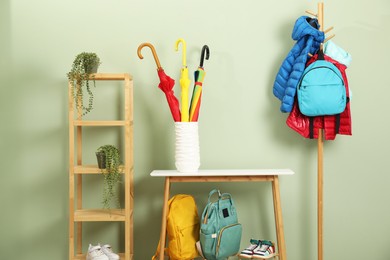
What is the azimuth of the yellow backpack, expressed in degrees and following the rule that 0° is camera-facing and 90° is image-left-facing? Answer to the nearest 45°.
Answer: approximately 315°

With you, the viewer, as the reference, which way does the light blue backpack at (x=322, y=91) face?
facing the viewer

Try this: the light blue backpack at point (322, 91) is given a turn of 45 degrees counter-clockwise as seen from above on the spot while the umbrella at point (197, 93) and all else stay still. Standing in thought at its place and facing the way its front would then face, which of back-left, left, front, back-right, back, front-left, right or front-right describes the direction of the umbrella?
back-right

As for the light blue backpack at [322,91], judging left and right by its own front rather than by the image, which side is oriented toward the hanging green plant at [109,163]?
right

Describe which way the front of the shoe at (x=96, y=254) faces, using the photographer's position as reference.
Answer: facing the viewer and to the right of the viewer

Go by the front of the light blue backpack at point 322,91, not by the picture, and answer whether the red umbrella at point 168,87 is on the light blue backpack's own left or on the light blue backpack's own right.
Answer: on the light blue backpack's own right

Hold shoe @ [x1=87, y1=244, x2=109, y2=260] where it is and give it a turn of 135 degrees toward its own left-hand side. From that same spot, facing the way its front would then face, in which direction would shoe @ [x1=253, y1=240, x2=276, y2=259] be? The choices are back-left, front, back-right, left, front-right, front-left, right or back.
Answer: right

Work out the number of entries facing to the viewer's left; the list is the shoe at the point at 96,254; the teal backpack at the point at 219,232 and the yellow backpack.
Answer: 0

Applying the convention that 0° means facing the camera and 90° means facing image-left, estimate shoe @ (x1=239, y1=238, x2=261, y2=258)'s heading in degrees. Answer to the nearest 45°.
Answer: approximately 45°

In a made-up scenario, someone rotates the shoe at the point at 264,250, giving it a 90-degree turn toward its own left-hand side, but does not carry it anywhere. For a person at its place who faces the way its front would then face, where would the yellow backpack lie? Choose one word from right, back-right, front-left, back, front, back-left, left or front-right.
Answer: back-right

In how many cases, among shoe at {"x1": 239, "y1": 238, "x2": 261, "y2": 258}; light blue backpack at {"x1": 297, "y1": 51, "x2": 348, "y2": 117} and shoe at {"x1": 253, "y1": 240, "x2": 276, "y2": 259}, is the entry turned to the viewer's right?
0

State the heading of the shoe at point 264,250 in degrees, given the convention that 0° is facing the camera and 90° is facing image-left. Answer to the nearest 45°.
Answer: approximately 45°

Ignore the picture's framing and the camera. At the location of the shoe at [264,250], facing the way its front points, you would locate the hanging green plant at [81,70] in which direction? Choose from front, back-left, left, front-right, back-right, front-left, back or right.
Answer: front-right
